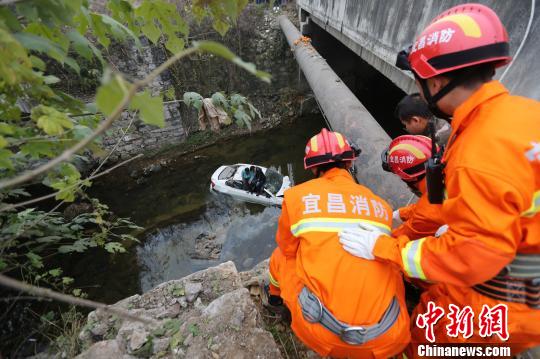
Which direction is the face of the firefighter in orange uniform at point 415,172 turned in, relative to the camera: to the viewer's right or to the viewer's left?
to the viewer's left

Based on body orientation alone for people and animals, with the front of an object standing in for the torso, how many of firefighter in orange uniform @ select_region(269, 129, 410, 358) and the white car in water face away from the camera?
1

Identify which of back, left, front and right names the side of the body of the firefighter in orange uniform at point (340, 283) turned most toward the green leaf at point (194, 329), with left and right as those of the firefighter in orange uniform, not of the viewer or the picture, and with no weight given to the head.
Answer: left

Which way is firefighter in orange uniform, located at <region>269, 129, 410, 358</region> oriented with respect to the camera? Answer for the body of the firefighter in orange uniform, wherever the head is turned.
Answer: away from the camera

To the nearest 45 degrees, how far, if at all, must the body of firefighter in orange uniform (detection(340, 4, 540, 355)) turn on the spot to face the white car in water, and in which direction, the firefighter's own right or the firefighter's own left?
0° — they already face it

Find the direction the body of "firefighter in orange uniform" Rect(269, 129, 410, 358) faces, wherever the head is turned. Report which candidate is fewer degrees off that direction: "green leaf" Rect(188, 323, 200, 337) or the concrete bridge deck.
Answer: the concrete bridge deck

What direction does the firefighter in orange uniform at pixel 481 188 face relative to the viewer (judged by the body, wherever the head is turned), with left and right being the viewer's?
facing away from the viewer and to the left of the viewer
